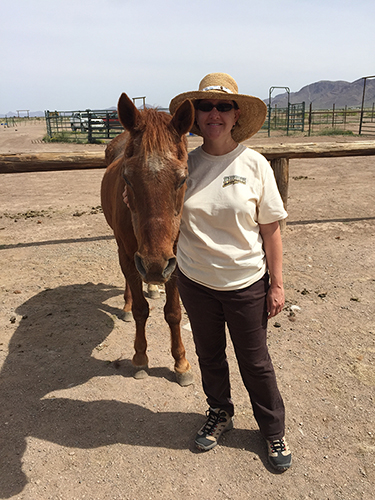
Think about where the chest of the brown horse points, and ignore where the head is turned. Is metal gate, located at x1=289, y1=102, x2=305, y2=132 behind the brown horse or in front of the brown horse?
behind

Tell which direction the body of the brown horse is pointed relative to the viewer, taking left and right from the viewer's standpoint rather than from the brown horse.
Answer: facing the viewer
